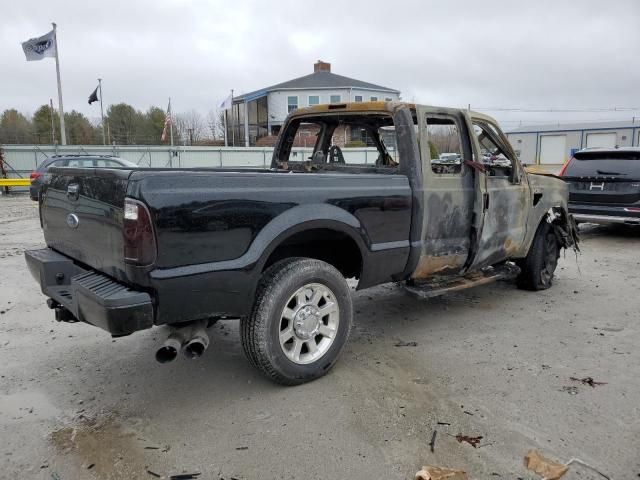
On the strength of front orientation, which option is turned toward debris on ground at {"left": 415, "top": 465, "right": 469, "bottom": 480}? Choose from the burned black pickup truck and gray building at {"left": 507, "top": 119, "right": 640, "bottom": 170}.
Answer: the gray building

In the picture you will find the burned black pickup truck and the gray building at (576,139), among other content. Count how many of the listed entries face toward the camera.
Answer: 1

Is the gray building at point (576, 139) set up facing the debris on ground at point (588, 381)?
yes

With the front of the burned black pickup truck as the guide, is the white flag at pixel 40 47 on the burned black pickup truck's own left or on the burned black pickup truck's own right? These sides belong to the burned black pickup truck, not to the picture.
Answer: on the burned black pickup truck's own left

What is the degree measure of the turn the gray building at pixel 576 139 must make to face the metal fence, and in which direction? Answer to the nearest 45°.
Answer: approximately 45° to its right

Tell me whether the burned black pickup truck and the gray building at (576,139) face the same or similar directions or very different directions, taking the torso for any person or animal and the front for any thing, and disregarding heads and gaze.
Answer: very different directions

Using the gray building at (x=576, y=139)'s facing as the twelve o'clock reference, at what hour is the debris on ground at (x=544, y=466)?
The debris on ground is roughly at 12 o'clock from the gray building.

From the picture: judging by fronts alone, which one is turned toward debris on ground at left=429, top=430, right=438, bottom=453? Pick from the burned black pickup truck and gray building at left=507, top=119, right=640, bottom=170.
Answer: the gray building

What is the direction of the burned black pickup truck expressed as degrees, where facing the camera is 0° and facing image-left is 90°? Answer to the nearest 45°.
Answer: approximately 225°

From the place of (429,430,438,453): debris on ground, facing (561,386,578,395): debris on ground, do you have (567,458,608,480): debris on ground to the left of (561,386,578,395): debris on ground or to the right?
right
